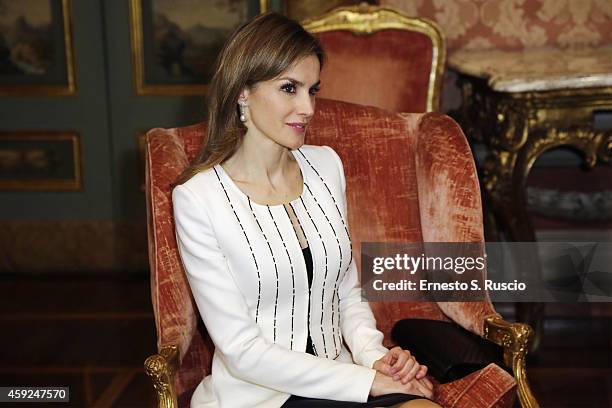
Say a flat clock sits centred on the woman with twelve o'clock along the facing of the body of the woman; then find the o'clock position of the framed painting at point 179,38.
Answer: The framed painting is roughly at 7 o'clock from the woman.

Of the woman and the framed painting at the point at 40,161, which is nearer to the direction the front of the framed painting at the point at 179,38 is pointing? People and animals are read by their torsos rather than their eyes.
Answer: the woman

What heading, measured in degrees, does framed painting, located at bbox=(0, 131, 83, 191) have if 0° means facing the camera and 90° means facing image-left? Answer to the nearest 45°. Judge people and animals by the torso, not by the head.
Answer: approximately 0°

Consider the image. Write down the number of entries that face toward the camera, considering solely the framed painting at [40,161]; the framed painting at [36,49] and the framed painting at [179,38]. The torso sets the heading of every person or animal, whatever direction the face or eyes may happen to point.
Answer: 3

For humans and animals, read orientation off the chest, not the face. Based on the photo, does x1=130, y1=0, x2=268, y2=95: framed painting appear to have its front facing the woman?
yes

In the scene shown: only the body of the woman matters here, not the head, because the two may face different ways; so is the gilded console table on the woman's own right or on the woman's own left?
on the woman's own left

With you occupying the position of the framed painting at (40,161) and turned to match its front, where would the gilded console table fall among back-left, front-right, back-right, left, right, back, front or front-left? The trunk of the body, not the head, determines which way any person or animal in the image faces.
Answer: front-left

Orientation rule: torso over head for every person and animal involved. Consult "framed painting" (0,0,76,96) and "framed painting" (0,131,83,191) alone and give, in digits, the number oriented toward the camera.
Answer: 2

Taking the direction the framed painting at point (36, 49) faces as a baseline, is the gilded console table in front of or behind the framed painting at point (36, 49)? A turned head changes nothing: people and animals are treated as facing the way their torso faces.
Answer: in front
